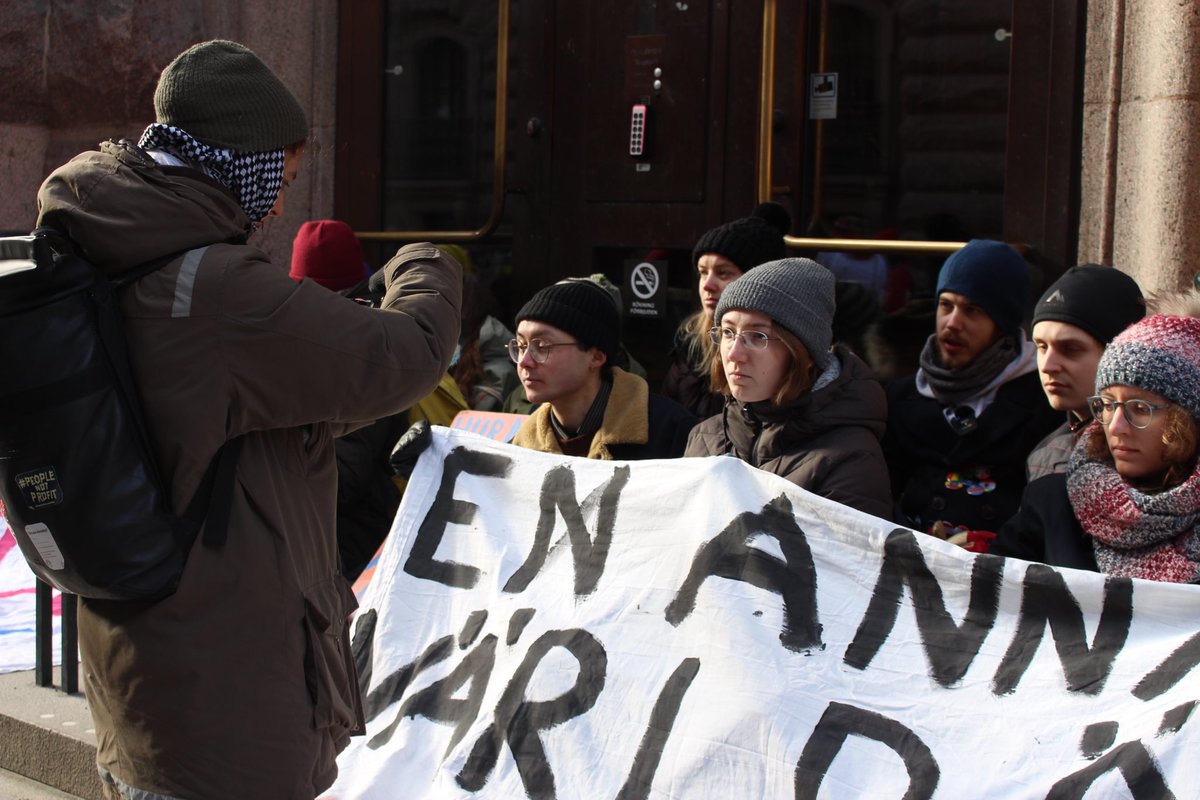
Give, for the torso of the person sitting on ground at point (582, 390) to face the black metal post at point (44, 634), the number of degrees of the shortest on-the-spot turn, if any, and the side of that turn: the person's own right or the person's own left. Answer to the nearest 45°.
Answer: approximately 45° to the person's own right

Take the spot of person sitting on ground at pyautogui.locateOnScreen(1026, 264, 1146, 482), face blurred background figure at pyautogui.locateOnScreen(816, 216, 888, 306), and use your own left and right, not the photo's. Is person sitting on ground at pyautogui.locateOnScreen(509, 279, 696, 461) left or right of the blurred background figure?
left

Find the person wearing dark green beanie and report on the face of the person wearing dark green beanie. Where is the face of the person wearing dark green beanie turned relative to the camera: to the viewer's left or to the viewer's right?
to the viewer's right

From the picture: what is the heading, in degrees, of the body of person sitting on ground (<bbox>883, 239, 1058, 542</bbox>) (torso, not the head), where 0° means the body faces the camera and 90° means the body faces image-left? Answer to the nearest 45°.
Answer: approximately 45°

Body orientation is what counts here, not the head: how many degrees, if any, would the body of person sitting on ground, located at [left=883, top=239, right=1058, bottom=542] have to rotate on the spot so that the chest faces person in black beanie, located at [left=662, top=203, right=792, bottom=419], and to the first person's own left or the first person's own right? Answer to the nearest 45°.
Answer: approximately 90° to the first person's own right

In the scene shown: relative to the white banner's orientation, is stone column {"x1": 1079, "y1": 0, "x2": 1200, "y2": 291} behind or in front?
behind

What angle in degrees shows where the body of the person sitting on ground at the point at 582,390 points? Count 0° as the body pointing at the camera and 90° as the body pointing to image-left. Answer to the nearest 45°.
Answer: approximately 45°

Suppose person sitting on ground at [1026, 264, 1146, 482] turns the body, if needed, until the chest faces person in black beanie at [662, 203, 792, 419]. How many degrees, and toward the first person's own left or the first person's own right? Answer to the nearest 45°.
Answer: approximately 90° to the first person's own right

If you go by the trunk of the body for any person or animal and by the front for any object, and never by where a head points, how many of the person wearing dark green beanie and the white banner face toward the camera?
1
